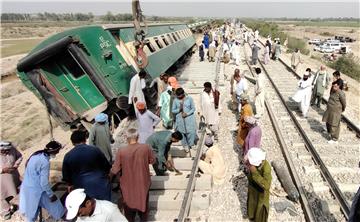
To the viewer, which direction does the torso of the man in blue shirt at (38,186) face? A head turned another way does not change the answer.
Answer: to the viewer's right

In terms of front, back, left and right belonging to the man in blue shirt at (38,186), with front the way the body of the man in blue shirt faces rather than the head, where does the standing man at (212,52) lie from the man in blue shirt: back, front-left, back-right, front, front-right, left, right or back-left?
front-left

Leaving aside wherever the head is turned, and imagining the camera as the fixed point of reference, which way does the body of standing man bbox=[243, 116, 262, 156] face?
to the viewer's left

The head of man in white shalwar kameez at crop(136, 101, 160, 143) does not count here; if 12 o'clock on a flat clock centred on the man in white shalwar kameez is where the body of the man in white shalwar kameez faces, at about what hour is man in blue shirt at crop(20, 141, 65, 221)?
The man in blue shirt is roughly at 12 o'clock from the man in white shalwar kameez.

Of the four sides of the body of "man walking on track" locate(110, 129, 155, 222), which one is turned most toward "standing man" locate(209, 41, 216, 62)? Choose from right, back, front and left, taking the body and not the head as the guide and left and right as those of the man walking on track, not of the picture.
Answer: front

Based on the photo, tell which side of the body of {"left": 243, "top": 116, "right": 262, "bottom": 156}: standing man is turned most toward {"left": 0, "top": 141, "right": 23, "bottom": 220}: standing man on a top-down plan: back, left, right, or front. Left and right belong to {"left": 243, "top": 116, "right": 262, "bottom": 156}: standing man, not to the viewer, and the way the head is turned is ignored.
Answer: front

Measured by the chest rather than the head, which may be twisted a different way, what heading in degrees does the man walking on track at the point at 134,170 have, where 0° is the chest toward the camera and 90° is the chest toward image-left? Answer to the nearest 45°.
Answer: approximately 180°

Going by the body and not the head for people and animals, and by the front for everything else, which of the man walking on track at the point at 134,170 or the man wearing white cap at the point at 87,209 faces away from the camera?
the man walking on track

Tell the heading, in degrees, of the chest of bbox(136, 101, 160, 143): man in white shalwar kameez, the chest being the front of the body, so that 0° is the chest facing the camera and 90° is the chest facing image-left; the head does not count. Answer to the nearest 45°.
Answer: approximately 45°

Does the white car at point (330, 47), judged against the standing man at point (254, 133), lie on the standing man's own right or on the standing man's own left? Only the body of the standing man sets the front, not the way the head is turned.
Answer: on the standing man's own right

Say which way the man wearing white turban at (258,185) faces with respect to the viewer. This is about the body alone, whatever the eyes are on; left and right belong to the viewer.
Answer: facing to the left of the viewer
